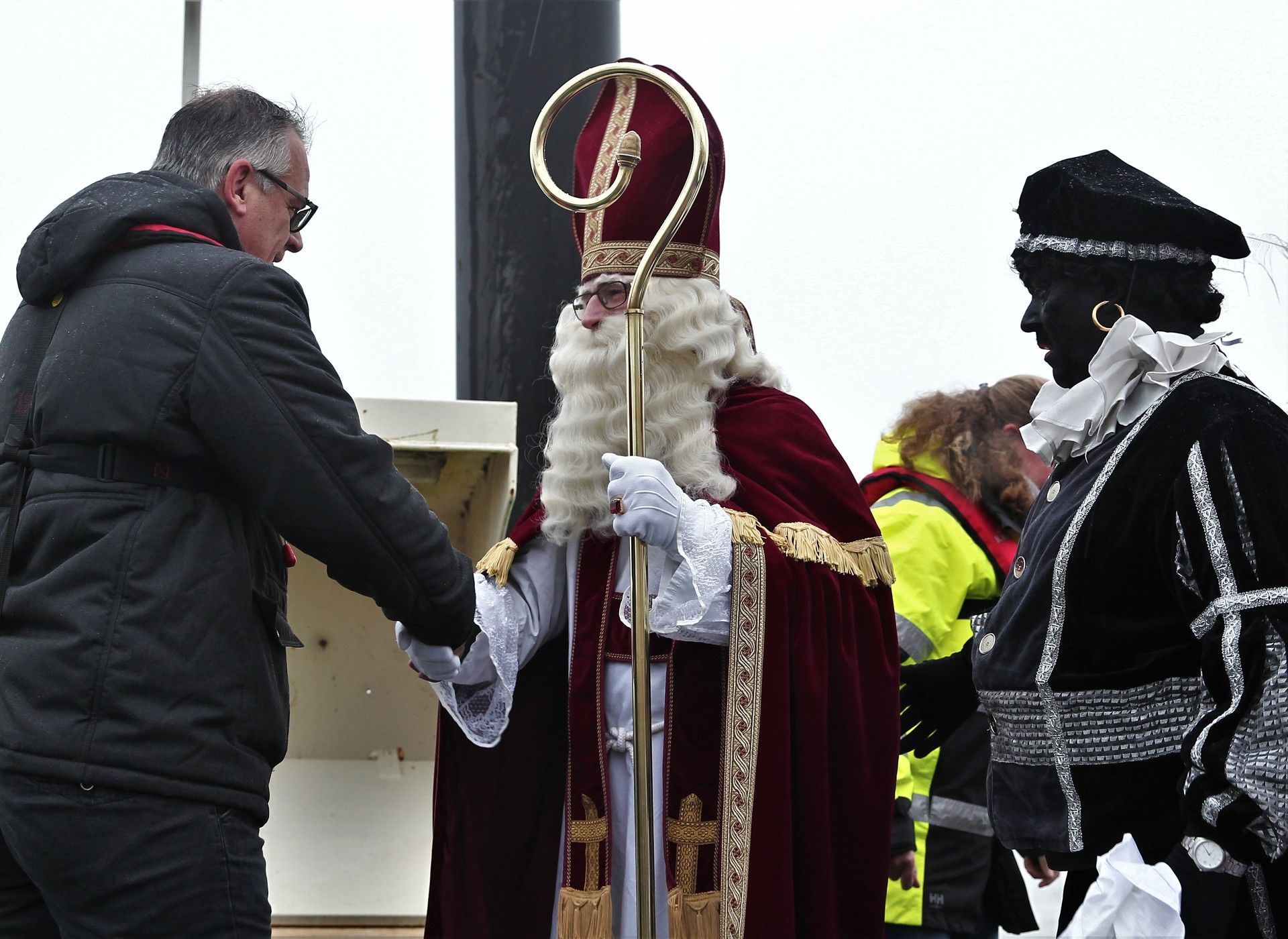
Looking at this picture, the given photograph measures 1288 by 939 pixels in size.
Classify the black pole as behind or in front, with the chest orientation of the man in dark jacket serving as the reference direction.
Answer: in front

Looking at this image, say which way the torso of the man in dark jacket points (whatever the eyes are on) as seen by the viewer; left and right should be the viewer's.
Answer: facing away from the viewer and to the right of the viewer
